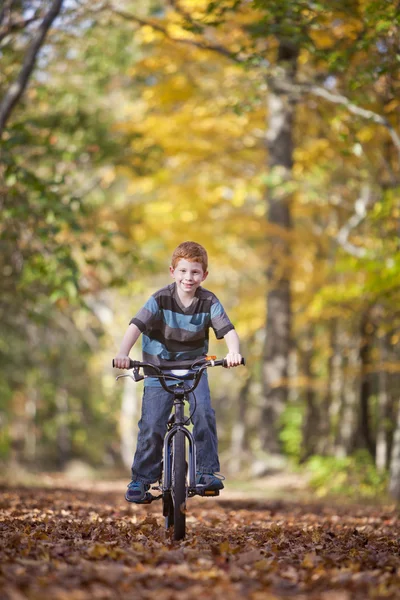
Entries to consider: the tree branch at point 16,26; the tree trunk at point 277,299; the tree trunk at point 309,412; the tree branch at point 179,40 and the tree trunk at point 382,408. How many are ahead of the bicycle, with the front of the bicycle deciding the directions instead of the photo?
0

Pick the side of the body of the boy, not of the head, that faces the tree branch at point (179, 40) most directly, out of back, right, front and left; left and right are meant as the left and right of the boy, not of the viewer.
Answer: back

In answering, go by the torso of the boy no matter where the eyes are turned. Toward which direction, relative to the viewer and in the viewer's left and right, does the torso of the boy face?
facing the viewer

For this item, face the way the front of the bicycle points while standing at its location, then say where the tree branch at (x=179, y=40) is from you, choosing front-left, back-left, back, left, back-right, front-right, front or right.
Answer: back

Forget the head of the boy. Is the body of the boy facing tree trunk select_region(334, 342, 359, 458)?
no

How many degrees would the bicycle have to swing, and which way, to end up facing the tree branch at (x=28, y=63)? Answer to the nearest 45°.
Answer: approximately 180°

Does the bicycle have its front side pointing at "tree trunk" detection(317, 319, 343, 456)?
no

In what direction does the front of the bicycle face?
toward the camera

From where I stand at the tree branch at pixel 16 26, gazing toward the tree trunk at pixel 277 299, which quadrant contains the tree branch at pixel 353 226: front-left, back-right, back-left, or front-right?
front-right

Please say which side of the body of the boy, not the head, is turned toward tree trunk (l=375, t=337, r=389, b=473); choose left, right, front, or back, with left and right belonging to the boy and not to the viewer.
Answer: back

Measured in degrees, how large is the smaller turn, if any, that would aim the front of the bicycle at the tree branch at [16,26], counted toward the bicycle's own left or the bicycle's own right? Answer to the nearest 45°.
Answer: approximately 180°

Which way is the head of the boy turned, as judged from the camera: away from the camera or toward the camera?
toward the camera
